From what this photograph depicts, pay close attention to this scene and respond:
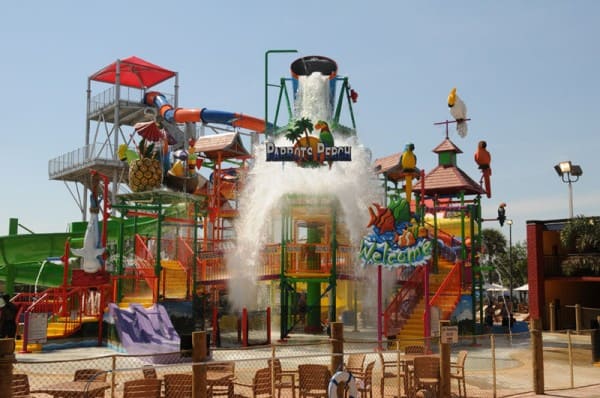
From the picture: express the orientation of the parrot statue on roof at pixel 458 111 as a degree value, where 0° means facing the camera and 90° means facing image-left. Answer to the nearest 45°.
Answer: approximately 90°

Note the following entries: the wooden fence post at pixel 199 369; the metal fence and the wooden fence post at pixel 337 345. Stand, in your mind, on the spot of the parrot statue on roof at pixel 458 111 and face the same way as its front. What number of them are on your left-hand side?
3

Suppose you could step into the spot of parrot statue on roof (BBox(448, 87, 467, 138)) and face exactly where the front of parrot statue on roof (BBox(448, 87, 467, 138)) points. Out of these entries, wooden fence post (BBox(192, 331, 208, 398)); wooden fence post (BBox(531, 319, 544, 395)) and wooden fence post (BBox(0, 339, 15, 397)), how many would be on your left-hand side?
3

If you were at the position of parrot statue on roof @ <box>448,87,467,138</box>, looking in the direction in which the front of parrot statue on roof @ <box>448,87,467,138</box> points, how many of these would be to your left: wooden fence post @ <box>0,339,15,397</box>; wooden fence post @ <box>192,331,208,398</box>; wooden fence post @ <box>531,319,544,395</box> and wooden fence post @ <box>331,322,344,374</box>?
4

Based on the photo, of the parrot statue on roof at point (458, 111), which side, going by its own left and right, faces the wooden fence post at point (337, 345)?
left

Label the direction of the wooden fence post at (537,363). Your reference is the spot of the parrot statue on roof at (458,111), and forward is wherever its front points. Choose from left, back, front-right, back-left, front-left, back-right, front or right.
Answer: left

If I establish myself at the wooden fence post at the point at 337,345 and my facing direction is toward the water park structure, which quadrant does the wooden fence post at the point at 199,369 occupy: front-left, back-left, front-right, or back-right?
back-left
